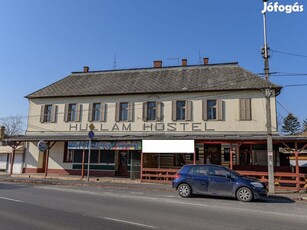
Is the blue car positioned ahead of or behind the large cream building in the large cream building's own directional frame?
ahead

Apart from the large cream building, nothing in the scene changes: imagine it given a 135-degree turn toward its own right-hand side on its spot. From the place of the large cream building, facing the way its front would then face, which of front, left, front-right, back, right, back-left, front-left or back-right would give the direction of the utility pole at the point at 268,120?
back

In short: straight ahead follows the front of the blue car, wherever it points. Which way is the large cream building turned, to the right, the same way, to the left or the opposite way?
to the right

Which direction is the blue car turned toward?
to the viewer's right

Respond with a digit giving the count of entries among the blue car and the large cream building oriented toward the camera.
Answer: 1

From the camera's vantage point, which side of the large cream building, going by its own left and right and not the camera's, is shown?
front

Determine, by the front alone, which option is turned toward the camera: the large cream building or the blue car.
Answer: the large cream building
